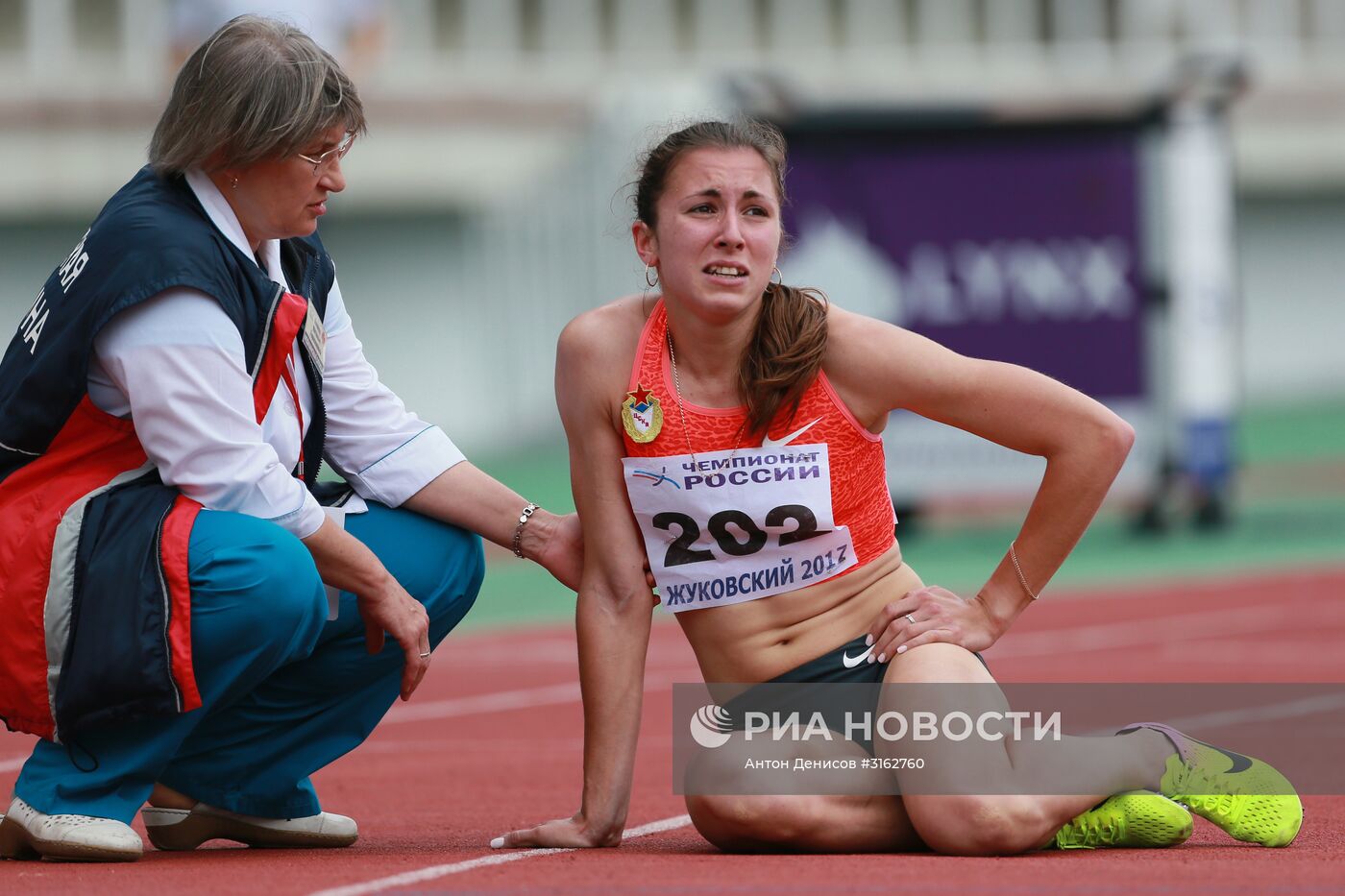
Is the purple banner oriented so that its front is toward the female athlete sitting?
yes

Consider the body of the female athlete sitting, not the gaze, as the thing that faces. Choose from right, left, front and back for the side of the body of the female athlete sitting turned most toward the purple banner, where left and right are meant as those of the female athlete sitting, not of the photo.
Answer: back

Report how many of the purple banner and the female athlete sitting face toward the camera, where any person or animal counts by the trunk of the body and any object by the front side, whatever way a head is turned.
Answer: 2

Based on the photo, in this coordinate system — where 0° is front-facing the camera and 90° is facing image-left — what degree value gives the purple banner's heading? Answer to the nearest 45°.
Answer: approximately 0°
